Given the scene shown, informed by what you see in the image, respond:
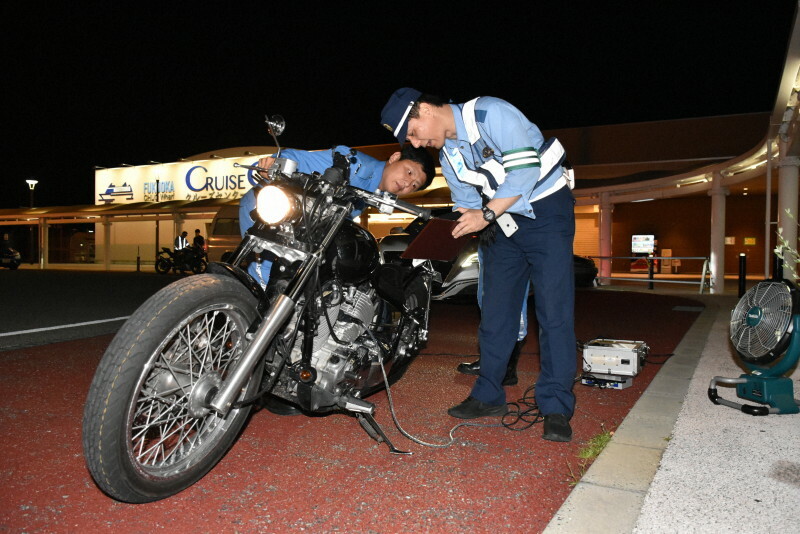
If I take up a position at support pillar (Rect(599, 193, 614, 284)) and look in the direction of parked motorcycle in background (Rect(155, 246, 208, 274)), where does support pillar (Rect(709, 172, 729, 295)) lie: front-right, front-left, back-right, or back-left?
back-left

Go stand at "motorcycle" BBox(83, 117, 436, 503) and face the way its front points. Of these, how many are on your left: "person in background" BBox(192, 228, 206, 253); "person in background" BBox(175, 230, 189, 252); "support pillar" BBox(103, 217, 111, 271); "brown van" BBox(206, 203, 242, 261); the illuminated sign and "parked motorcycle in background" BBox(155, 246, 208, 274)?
0

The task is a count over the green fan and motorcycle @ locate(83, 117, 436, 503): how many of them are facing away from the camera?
0

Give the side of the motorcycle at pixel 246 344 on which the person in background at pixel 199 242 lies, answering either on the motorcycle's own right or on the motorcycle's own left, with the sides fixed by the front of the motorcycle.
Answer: on the motorcycle's own right

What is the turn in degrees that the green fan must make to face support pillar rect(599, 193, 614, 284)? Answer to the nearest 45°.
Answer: approximately 135° to its right

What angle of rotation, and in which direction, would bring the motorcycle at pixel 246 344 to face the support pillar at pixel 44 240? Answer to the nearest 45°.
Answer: approximately 135° to its right

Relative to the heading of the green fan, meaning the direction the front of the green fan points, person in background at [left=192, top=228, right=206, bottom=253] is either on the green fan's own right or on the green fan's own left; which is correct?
on the green fan's own right

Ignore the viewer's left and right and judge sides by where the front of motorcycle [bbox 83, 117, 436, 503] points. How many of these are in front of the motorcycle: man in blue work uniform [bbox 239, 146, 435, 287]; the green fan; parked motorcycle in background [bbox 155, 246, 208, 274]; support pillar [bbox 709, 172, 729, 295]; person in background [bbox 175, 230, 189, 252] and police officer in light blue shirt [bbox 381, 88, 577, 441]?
0

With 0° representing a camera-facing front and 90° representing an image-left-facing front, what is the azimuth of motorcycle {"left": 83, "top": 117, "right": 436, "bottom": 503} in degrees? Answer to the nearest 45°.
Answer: approximately 45°

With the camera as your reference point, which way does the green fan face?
facing the viewer and to the left of the viewer

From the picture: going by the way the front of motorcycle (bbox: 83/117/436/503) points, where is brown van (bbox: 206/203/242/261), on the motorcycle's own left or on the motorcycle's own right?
on the motorcycle's own right

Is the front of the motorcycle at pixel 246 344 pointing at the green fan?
no

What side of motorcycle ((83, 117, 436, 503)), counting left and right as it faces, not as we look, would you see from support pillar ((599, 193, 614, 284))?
back

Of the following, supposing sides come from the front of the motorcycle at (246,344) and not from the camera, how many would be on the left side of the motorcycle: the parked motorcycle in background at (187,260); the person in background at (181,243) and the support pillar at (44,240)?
0

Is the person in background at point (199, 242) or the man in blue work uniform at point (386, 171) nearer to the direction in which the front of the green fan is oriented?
the man in blue work uniform

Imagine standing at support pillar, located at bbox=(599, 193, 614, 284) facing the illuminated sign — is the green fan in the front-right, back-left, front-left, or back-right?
back-left
